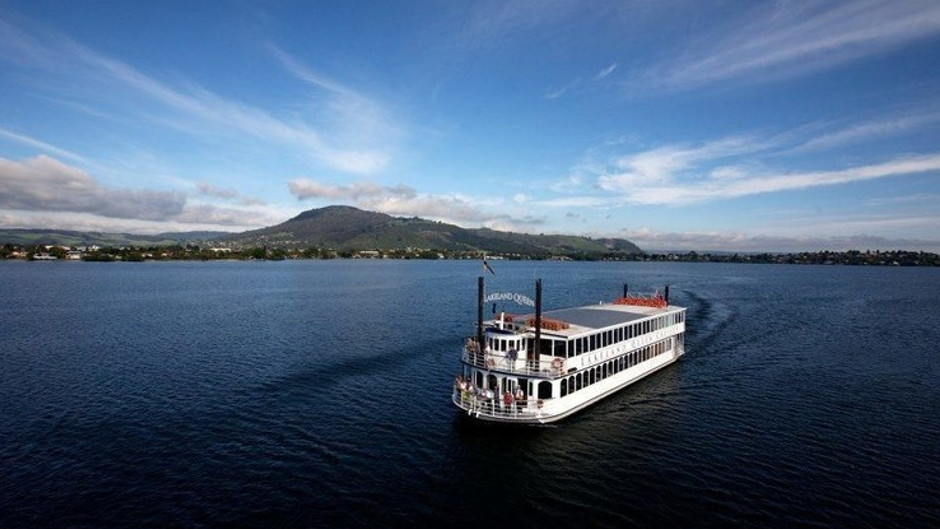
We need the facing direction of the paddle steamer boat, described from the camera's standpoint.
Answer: facing the viewer and to the left of the viewer
